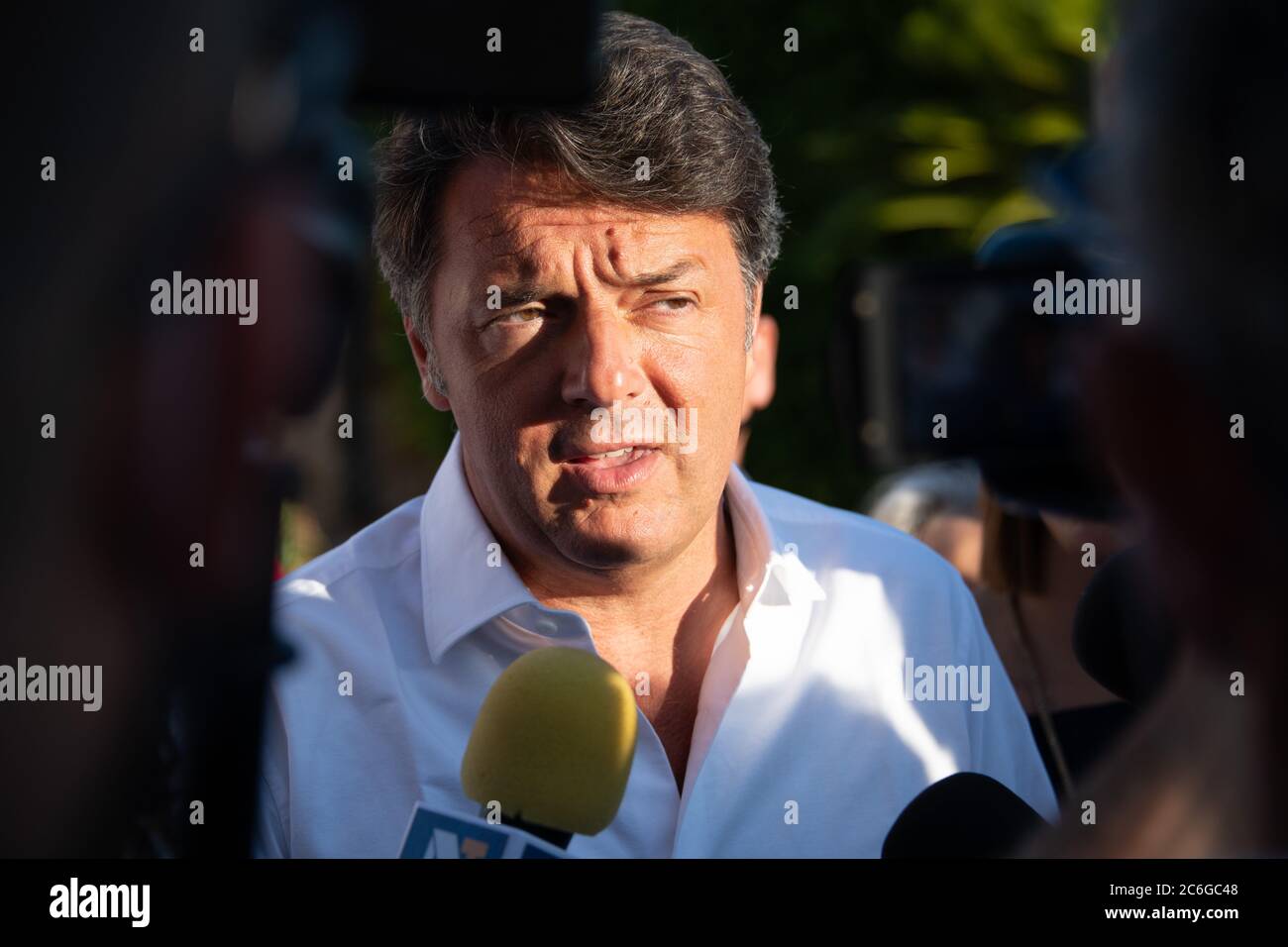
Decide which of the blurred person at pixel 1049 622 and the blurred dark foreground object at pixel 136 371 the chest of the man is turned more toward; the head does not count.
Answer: the blurred dark foreground object

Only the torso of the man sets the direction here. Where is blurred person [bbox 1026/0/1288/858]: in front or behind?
in front

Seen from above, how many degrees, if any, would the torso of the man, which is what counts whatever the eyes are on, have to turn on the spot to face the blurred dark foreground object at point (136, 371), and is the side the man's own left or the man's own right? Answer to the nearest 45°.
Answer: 0° — they already face it

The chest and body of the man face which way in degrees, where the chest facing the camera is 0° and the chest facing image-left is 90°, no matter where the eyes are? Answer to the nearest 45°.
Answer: approximately 0°

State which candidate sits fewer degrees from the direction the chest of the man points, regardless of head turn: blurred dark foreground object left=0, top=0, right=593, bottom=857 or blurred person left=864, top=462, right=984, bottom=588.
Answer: the blurred dark foreground object

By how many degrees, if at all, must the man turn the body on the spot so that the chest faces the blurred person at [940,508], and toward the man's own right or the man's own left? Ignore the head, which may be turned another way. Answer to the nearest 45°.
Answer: approximately 135° to the man's own left
